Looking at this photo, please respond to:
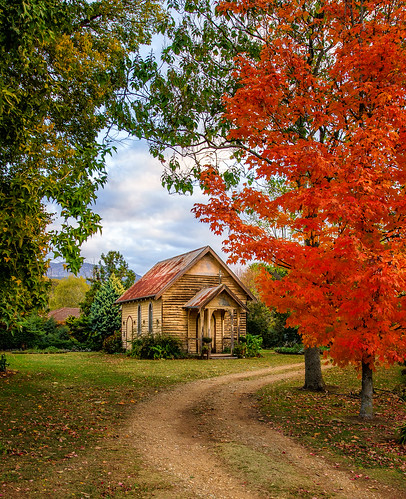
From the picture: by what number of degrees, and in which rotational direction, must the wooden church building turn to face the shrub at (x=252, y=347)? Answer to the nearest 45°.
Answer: approximately 45° to its left

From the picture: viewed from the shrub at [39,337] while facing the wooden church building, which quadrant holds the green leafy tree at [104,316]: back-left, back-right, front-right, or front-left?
front-left

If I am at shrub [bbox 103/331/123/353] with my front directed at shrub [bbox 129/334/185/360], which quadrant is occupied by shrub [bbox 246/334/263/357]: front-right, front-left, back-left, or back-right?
front-left

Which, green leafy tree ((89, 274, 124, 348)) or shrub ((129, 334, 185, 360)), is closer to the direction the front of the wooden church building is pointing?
the shrub

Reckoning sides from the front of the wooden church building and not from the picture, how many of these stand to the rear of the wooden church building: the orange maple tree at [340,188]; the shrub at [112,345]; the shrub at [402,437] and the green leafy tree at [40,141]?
1

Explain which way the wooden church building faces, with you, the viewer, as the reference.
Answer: facing the viewer and to the right of the viewer

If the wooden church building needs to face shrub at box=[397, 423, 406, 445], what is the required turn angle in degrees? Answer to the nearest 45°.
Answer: approximately 45° to its right

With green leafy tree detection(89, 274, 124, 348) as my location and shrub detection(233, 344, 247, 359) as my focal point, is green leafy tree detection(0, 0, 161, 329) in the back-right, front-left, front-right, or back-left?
front-right

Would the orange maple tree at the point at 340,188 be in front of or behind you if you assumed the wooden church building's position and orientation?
in front

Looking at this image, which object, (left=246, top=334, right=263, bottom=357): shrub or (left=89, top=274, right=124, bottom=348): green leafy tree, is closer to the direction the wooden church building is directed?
the shrub

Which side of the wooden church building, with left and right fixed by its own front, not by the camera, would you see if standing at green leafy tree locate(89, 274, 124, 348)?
back
